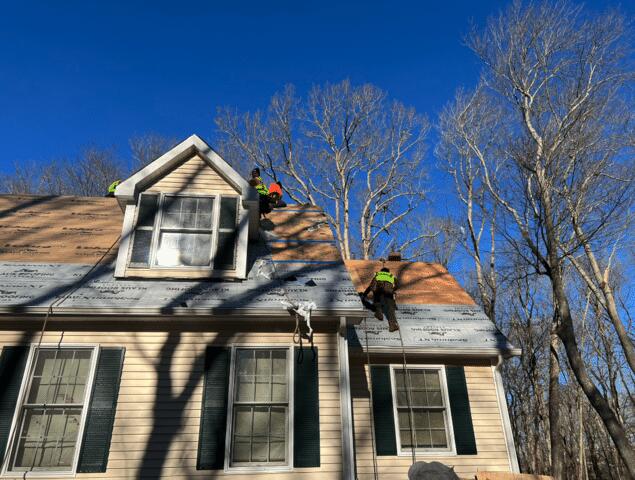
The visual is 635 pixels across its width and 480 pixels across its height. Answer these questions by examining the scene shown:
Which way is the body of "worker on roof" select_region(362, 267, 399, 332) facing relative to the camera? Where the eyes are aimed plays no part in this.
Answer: away from the camera

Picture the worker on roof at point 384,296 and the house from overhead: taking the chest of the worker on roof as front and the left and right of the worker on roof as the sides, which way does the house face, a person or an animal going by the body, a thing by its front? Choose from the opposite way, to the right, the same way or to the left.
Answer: the opposite way

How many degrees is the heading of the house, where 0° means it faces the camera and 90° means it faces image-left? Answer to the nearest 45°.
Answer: approximately 0°
